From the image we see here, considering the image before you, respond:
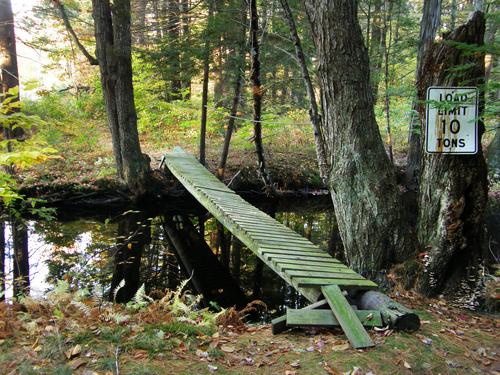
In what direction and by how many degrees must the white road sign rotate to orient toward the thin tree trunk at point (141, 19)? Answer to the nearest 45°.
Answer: approximately 135° to its right

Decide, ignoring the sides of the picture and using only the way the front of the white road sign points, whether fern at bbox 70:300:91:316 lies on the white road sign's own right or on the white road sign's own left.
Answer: on the white road sign's own right

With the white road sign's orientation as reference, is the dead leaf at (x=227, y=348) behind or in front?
in front

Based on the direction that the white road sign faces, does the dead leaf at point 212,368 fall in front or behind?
in front

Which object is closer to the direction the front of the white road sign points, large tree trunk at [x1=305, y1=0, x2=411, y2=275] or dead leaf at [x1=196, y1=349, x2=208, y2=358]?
the dead leaf

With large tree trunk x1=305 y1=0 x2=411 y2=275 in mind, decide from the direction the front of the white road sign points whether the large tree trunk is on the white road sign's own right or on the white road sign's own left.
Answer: on the white road sign's own right

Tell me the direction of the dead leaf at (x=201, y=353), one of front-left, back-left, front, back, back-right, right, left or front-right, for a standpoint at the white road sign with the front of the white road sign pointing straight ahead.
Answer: front-right

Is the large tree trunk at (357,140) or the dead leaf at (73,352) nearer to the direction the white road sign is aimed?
the dead leaf

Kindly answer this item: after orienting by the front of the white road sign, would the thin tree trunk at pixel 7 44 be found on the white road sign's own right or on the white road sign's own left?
on the white road sign's own right

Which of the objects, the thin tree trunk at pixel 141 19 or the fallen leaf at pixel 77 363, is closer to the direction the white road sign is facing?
the fallen leaf

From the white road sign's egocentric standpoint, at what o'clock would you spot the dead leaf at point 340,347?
The dead leaf is roughly at 1 o'clock from the white road sign.

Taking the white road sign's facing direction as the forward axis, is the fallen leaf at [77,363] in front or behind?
in front

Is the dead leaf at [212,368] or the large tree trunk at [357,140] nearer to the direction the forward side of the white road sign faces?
the dead leaf

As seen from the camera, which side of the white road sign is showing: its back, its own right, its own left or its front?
front

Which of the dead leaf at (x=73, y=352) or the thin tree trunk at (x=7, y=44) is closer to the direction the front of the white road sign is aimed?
the dead leaf

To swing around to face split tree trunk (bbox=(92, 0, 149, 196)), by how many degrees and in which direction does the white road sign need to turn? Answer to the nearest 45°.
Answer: approximately 135° to its right

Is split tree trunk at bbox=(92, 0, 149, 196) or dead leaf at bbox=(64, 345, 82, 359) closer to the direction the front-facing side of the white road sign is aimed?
the dead leaf
